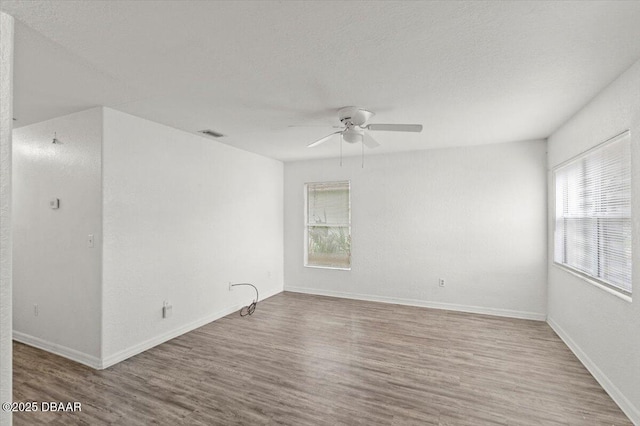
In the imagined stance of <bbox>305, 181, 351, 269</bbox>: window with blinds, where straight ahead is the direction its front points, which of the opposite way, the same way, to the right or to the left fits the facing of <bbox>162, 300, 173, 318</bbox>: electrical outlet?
to the left

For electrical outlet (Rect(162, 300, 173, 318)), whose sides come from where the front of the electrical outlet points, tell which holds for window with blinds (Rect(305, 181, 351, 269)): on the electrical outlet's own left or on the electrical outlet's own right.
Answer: on the electrical outlet's own left

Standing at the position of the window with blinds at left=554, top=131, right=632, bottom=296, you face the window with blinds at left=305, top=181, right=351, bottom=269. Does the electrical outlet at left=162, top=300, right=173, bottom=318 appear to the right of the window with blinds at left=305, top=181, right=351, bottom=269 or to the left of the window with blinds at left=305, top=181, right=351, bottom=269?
left

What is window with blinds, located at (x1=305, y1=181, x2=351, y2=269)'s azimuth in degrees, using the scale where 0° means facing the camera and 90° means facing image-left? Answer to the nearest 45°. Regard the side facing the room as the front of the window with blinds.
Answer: approximately 0°

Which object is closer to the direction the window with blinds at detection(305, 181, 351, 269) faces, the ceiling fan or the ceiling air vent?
the ceiling fan

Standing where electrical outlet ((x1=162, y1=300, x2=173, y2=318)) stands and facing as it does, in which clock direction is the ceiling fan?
The ceiling fan is roughly at 12 o'clock from the electrical outlet.

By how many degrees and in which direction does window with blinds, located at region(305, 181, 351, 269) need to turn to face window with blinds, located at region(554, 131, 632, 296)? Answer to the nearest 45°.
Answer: approximately 45° to its left

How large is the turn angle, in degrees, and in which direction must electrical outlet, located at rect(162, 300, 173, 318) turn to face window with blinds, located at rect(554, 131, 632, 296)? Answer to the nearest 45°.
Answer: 0° — it already faces it

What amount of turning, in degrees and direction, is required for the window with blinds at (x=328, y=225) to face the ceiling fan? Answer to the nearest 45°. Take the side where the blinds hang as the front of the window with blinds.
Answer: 0° — it already faces it
